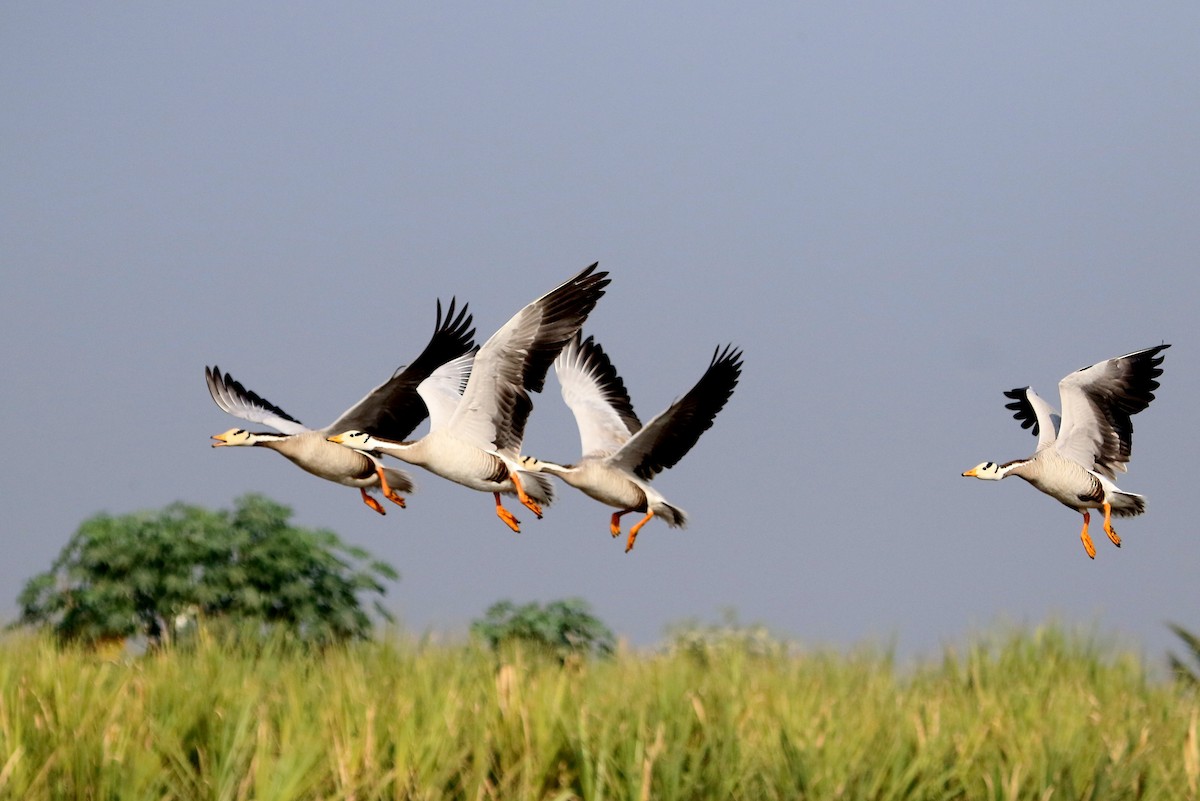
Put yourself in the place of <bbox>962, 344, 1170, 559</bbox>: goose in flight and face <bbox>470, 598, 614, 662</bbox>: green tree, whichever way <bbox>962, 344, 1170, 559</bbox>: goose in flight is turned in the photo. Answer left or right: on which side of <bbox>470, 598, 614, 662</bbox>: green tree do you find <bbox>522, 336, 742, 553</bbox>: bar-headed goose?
left

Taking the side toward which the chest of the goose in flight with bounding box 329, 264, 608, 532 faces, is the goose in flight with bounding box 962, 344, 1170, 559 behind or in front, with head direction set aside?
behind

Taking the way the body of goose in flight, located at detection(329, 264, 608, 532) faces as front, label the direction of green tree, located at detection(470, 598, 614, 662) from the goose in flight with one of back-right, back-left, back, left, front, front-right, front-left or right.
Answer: right

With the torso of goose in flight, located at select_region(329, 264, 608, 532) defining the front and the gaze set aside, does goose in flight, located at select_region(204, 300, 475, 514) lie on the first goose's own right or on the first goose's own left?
on the first goose's own right

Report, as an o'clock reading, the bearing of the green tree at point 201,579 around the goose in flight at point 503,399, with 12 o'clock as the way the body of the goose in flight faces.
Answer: The green tree is roughly at 2 o'clock from the goose in flight.

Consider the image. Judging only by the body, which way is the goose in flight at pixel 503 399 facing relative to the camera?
to the viewer's left

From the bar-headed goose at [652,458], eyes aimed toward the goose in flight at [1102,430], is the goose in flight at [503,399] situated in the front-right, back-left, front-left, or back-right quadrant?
back-right

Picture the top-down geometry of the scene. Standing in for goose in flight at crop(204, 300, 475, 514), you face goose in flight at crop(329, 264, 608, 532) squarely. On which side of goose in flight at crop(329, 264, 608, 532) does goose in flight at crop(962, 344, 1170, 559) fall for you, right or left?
left

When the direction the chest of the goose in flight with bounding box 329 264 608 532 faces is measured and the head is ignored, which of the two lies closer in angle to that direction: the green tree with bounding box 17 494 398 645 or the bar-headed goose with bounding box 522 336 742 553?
the green tree
